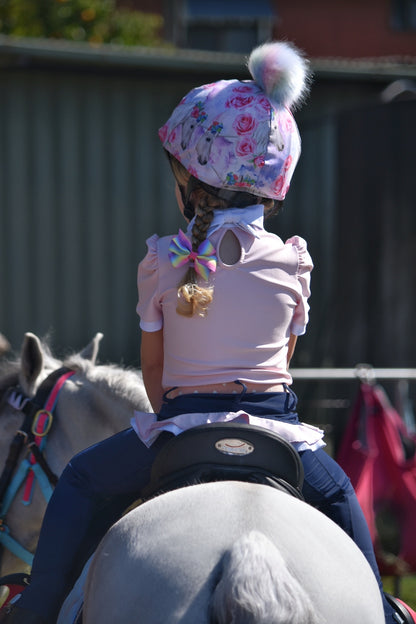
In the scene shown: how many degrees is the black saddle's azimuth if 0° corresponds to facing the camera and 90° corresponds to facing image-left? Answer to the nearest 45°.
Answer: approximately 180°
